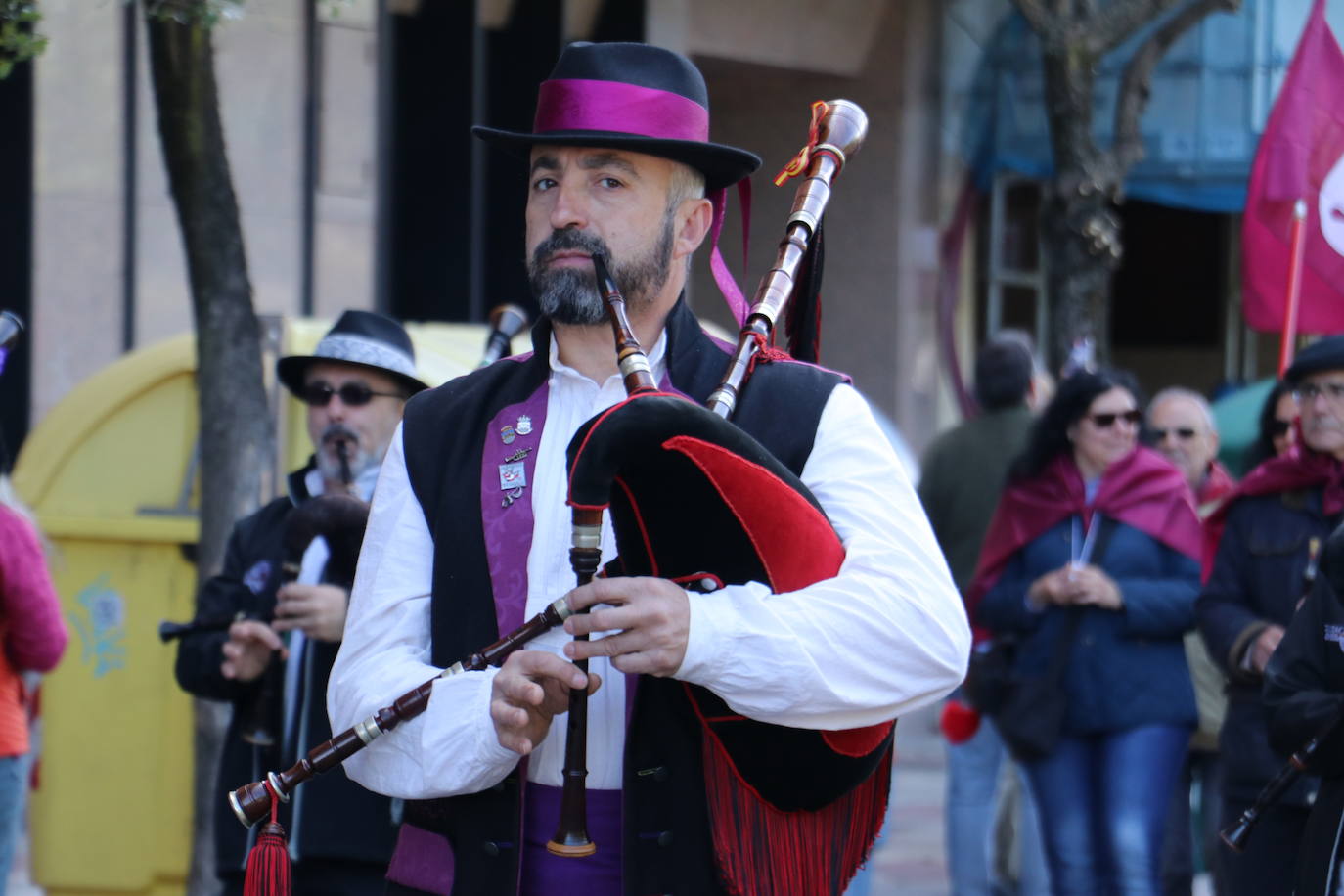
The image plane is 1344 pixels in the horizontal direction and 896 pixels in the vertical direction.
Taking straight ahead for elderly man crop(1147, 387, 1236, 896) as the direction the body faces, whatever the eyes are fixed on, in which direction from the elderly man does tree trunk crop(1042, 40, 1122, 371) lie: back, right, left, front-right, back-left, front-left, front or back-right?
back-right

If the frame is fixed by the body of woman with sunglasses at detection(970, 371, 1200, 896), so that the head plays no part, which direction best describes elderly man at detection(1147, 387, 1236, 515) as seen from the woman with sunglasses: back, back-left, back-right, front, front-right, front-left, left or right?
back

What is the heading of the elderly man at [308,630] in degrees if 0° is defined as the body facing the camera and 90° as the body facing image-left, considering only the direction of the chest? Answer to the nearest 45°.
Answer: approximately 0°

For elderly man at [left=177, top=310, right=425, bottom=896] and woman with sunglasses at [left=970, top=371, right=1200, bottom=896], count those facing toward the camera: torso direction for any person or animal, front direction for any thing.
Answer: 2

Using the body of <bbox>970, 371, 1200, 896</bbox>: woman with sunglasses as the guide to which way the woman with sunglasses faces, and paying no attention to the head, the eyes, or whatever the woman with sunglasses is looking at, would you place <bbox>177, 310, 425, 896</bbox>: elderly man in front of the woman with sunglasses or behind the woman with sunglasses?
in front
